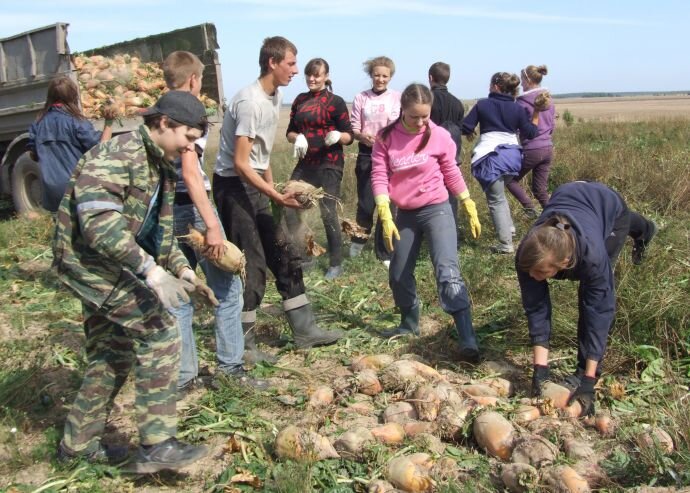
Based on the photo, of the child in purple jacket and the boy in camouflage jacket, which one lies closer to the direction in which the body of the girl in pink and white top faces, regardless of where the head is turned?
the boy in camouflage jacket

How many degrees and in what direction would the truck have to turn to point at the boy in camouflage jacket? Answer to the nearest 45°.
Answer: approximately 135° to its left

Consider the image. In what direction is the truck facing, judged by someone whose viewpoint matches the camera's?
facing away from the viewer and to the left of the viewer

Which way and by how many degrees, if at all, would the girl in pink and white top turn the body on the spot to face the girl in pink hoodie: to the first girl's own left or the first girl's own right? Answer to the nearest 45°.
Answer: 0° — they already face them

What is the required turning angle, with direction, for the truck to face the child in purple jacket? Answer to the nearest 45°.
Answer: approximately 180°

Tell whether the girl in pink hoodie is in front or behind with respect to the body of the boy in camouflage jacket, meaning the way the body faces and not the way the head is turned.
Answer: in front

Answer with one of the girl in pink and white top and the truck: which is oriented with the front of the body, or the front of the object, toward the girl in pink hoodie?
the girl in pink and white top

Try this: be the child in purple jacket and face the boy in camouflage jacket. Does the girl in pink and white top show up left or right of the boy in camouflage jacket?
right

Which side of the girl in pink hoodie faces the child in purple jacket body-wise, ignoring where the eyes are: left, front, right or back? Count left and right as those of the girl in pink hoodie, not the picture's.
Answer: back

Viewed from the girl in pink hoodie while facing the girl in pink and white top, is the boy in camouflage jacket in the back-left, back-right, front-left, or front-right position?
back-left

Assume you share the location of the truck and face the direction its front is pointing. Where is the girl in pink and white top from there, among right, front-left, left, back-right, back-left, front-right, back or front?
back
